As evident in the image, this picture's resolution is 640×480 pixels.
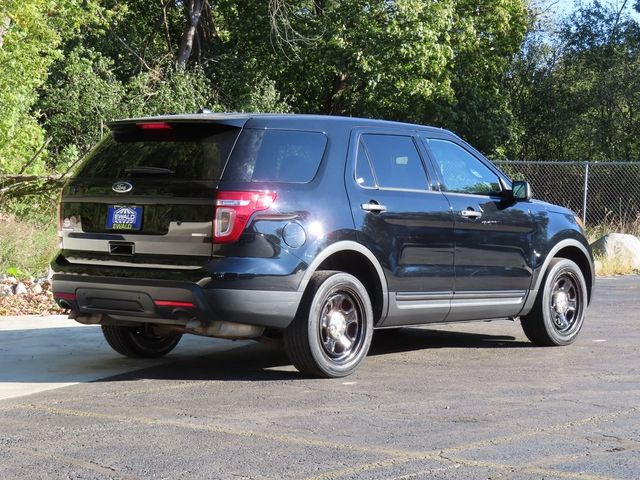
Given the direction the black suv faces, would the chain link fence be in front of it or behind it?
in front

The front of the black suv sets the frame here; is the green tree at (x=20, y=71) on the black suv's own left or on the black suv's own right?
on the black suv's own left

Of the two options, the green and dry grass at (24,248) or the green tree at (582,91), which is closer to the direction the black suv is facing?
the green tree

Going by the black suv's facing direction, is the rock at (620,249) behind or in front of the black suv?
in front

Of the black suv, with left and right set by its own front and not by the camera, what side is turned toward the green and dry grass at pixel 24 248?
left

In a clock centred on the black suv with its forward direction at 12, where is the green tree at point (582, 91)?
The green tree is roughly at 11 o'clock from the black suv.

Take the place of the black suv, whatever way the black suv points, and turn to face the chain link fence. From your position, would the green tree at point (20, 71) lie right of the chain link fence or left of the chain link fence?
left

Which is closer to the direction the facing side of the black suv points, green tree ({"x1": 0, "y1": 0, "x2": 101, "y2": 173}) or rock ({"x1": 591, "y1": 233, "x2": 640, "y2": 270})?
the rock

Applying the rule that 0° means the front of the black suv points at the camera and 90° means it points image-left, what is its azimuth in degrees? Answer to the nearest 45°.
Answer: approximately 225°

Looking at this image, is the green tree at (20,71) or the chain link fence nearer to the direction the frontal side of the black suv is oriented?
the chain link fence
